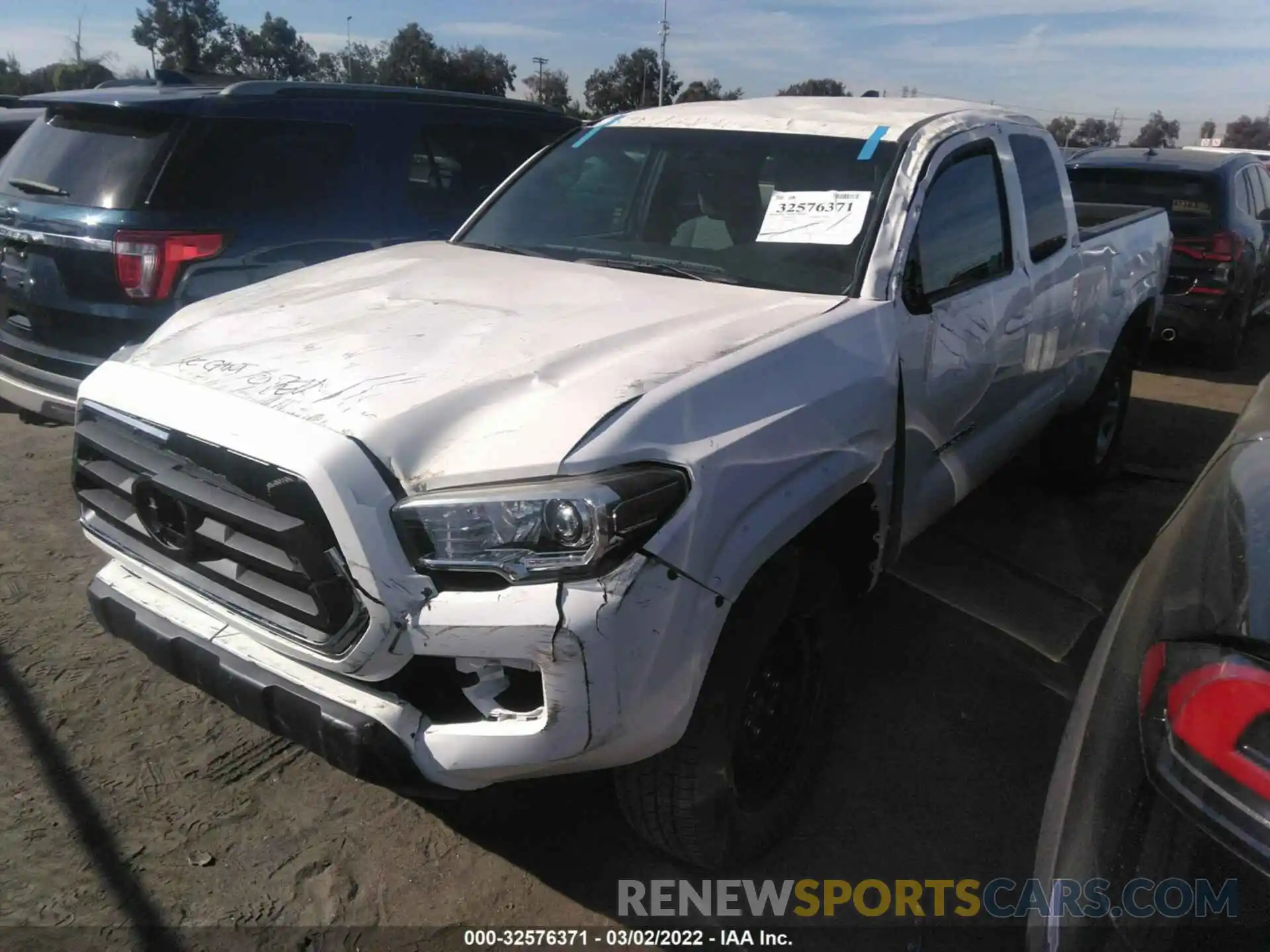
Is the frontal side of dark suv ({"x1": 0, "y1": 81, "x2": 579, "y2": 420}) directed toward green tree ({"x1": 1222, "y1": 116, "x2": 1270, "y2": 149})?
yes

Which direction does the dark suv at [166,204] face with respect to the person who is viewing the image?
facing away from the viewer and to the right of the viewer

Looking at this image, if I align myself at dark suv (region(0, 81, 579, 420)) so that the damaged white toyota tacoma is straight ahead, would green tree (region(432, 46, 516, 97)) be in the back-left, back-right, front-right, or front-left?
back-left

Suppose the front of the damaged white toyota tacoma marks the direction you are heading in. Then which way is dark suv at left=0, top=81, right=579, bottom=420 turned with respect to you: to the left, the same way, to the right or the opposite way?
the opposite way

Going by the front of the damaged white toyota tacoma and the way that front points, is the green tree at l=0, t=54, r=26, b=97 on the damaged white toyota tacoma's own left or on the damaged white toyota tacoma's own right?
on the damaged white toyota tacoma's own right

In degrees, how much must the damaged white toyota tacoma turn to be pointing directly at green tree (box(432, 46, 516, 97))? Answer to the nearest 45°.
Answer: approximately 135° to its right

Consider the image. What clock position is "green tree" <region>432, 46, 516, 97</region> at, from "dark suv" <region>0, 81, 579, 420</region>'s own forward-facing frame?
The green tree is roughly at 11 o'clock from the dark suv.

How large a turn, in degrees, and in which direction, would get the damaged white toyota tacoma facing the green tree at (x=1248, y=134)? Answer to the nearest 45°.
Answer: approximately 180°

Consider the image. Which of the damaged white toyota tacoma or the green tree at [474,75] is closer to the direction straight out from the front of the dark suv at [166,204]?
the green tree

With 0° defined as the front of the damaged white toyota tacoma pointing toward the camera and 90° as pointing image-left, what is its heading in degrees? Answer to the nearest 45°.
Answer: approximately 45°

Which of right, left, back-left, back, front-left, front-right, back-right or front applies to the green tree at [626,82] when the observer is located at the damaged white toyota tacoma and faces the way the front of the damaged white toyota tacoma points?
back-right

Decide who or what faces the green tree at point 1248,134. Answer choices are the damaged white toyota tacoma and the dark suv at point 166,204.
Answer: the dark suv
